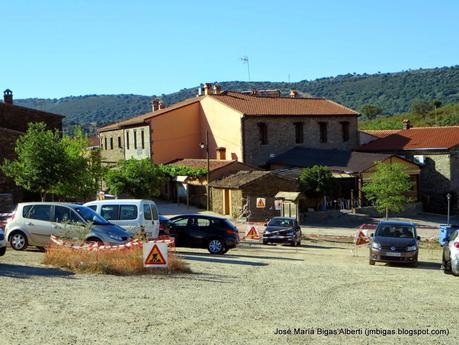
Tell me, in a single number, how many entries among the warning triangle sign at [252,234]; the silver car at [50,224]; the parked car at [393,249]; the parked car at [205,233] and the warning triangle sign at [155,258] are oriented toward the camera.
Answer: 3

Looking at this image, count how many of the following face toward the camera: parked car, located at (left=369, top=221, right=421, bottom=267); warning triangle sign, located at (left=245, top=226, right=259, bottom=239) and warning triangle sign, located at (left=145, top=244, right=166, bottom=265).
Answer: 3

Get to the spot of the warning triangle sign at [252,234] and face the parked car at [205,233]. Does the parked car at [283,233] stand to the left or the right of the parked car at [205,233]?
left

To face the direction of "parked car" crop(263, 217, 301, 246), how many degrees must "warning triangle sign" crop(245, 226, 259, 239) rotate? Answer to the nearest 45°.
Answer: approximately 45° to its left

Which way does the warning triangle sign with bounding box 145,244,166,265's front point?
toward the camera

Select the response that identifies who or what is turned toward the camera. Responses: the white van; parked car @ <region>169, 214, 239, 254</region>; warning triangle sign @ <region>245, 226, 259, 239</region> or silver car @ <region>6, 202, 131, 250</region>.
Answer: the warning triangle sign

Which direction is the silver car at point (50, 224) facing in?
to the viewer's right

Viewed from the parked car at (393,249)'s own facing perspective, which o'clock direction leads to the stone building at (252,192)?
The stone building is roughly at 5 o'clock from the parked car.

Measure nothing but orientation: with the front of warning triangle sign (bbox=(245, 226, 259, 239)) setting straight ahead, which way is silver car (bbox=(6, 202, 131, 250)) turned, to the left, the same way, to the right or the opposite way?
to the left

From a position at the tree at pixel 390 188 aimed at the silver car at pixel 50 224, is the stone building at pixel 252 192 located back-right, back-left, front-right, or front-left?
front-right

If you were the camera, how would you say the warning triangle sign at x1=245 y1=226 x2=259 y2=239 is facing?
facing the viewer

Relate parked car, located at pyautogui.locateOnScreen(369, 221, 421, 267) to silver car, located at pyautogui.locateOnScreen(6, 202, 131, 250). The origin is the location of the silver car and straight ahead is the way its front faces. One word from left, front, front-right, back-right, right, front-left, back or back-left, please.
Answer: front

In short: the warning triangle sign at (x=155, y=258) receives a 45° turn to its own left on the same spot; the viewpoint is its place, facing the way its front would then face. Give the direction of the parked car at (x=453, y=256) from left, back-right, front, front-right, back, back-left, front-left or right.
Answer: front-left

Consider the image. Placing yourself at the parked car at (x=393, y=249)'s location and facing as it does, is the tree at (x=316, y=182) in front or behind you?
behind

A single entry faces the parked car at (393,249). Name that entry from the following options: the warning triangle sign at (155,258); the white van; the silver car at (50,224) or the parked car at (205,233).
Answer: the silver car

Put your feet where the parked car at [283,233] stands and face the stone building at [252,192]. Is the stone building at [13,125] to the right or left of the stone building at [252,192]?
left

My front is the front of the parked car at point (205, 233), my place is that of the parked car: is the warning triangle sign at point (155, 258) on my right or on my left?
on my left
